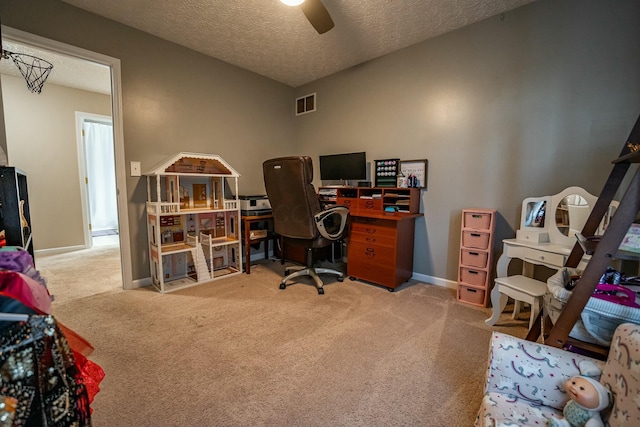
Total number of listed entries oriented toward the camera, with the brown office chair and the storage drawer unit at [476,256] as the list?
1

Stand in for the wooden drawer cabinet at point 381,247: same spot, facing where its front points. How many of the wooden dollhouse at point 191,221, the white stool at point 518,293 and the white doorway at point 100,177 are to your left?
1

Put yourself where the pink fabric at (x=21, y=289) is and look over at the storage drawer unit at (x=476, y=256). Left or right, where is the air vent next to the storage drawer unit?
left

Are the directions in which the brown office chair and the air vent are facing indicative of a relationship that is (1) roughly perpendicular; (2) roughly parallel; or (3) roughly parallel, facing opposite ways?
roughly parallel, facing opposite ways

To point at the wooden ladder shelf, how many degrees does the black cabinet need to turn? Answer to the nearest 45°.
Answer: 0° — it already faces it

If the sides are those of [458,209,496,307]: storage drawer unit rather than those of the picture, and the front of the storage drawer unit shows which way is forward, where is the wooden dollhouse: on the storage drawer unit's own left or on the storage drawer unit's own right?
on the storage drawer unit's own right

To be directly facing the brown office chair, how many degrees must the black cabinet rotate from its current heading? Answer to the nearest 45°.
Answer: approximately 45° to its left

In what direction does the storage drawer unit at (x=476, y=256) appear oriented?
toward the camera

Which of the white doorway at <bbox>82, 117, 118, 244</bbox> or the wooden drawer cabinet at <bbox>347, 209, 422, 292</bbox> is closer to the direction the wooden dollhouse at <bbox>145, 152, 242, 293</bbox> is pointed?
the wooden drawer cabinet

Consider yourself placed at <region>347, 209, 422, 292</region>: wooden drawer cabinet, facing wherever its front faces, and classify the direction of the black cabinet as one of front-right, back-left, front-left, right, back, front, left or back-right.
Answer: front

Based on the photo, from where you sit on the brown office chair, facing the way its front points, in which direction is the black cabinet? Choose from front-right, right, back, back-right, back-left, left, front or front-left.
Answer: back

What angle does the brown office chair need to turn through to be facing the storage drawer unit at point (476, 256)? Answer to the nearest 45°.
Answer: approximately 45° to its right

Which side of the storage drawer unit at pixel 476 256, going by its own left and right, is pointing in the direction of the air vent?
right

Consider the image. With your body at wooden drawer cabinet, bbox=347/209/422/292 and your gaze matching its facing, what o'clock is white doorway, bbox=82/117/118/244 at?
The white doorway is roughly at 2 o'clock from the wooden drawer cabinet.

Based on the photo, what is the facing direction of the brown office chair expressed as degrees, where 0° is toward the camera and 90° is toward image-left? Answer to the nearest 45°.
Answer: approximately 225°

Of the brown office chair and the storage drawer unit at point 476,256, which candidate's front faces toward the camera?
the storage drawer unit

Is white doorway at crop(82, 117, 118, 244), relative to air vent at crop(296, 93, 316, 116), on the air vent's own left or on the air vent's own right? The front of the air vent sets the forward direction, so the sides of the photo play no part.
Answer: on the air vent's own right

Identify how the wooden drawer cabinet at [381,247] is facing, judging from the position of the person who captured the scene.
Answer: facing the viewer and to the left of the viewer

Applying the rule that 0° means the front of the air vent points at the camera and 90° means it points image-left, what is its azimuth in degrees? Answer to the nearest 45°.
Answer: approximately 45°

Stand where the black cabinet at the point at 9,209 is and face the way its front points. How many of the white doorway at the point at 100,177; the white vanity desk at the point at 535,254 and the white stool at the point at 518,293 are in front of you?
2

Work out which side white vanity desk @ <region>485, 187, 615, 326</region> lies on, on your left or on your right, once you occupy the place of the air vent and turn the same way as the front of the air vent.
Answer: on your left

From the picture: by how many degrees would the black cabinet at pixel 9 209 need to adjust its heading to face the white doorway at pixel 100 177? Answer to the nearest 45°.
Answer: approximately 135° to its left

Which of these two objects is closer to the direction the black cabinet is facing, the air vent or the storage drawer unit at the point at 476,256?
the storage drawer unit

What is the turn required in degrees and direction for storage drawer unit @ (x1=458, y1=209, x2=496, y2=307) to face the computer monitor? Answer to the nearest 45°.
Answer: approximately 90° to its right
